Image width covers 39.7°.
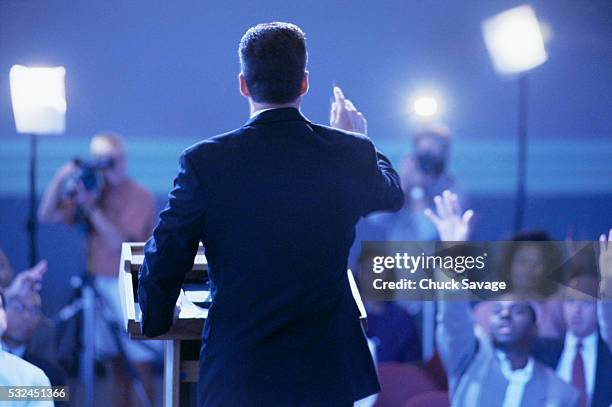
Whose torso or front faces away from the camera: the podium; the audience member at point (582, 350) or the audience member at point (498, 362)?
the podium

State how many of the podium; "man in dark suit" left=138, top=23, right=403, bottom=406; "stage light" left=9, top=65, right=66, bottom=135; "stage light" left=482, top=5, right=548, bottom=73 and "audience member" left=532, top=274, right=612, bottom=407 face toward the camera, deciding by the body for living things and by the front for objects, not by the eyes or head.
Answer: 3

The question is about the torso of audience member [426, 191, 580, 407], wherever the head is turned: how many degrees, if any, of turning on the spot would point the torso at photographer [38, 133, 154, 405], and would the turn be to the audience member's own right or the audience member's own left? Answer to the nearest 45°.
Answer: approximately 45° to the audience member's own right

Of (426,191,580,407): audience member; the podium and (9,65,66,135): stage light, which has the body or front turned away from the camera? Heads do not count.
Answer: the podium

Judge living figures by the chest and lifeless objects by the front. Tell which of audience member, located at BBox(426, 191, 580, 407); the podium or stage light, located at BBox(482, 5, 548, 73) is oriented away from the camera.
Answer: the podium

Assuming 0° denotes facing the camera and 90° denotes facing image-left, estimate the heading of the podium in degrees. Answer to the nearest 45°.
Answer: approximately 180°

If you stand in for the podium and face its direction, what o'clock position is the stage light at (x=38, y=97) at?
The stage light is roughly at 11 o'clock from the podium.

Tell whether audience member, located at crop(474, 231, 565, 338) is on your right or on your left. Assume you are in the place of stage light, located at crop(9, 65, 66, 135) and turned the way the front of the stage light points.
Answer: on your left

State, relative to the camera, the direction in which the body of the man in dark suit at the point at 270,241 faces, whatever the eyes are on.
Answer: away from the camera

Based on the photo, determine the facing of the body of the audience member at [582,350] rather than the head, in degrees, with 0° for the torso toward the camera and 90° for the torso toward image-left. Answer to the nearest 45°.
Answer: approximately 0°

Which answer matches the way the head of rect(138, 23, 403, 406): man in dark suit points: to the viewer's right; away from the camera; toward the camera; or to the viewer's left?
away from the camera
